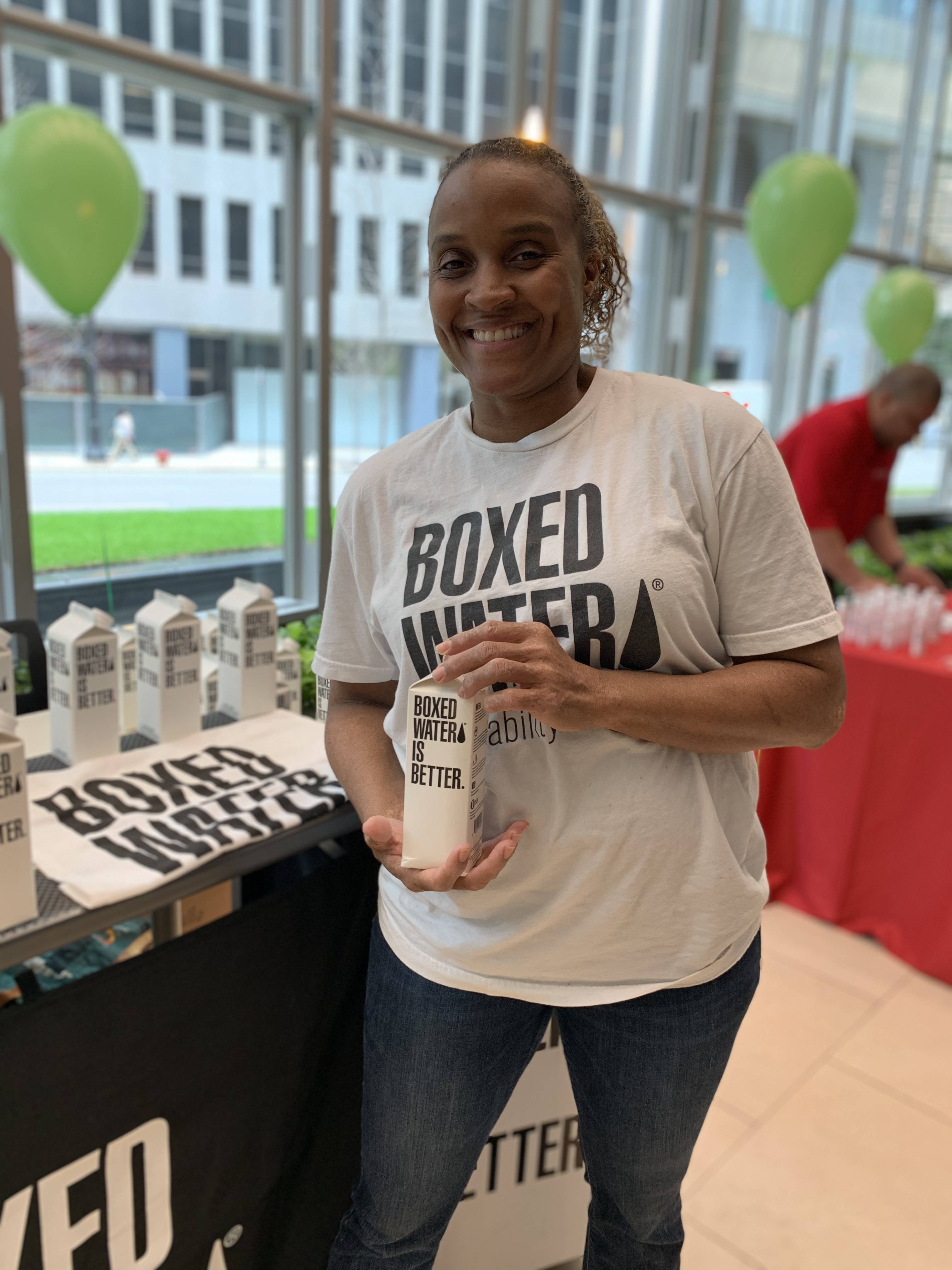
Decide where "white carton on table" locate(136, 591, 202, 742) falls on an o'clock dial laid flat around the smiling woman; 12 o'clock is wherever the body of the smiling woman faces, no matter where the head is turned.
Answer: The white carton on table is roughly at 4 o'clock from the smiling woman.

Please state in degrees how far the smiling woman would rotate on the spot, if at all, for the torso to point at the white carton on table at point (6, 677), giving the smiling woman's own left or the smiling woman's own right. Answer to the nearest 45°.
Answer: approximately 90° to the smiling woman's own right

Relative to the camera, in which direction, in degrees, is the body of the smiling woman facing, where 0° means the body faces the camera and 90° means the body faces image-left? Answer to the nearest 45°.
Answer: approximately 0°

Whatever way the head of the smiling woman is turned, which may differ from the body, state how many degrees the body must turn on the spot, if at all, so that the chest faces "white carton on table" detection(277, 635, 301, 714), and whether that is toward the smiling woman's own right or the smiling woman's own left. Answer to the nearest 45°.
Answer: approximately 135° to the smiling woman's own right

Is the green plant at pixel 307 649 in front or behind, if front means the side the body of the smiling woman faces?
behind

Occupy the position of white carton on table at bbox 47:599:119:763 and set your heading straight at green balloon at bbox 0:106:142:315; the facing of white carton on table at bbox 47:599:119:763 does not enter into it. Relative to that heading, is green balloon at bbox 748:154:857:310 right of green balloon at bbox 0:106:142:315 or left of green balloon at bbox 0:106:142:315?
right

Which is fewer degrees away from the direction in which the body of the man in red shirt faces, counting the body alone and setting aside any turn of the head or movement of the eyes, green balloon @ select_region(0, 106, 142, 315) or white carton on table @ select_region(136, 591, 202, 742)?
the white carton on table

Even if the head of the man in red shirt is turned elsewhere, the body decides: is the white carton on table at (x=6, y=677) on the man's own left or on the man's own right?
on the man's own right
